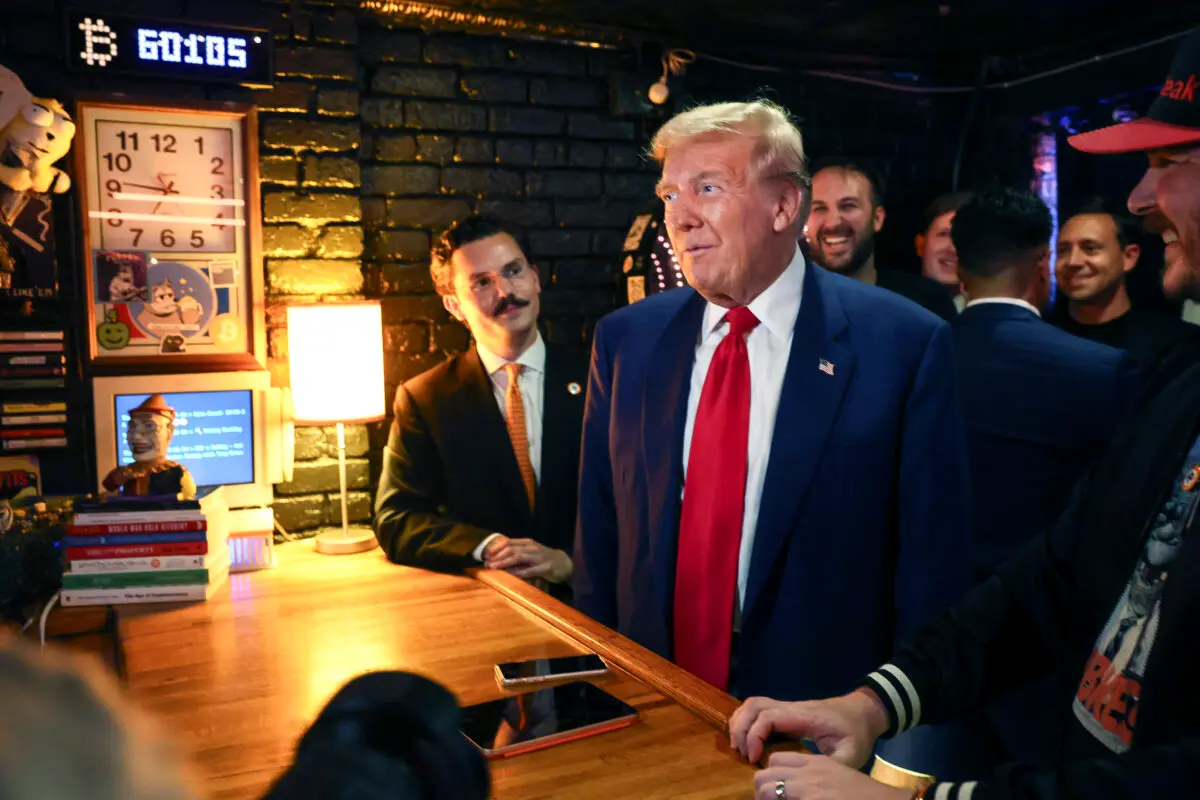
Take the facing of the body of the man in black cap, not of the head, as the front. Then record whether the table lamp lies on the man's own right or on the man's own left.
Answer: on the man's own right

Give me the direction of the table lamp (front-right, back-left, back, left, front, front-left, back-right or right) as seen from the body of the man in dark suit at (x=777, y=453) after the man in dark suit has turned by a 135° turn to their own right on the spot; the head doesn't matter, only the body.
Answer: front-left

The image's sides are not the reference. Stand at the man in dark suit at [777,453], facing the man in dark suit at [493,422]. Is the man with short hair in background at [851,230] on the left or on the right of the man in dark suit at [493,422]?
right

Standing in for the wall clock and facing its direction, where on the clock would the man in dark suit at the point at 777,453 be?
The man in dark suit is roughly at 11 o'clock from the wall clock.

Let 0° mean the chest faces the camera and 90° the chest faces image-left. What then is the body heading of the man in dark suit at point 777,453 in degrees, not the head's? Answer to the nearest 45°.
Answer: approximately 45°
